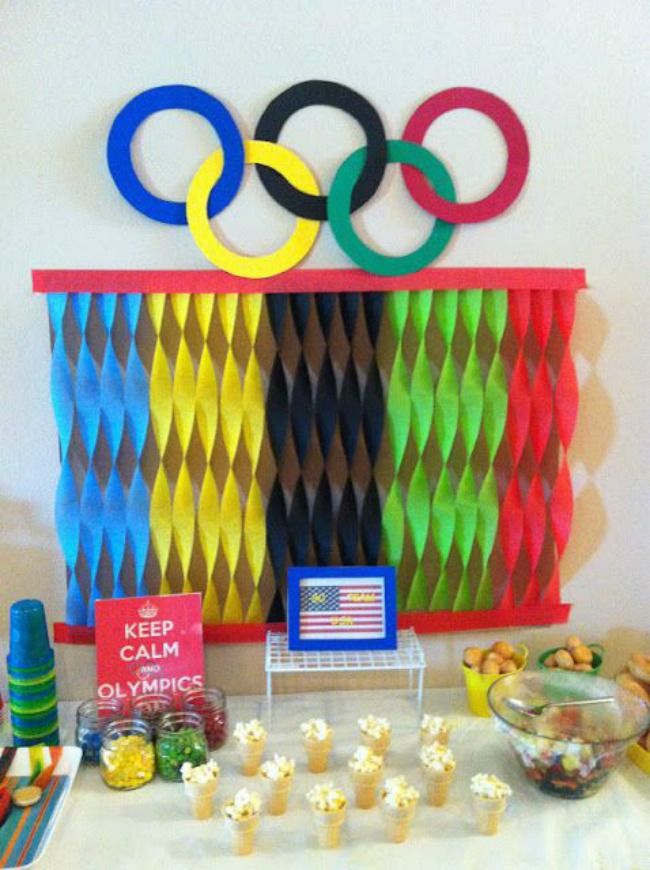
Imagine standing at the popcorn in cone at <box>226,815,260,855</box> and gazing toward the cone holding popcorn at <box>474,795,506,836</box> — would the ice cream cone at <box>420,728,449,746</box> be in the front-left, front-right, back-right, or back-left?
front-left

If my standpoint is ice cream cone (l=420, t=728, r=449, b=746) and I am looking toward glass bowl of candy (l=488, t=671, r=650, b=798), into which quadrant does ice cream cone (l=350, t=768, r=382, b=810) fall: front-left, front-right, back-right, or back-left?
back-right

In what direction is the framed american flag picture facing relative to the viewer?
toward the camera

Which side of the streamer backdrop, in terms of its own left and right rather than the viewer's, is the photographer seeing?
front

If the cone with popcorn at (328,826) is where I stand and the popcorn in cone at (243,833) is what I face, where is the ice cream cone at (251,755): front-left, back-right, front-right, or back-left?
front-right

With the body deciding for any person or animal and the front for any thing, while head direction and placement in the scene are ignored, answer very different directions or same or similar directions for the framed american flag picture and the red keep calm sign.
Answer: same or similar directions

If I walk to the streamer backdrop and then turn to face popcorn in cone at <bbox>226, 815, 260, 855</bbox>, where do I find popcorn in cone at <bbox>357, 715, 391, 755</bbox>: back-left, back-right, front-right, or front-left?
front-left

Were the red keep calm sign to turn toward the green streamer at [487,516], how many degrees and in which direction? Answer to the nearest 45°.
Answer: approximately 90° to its left

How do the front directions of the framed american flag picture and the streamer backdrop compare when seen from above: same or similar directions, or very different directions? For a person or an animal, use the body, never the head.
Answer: same or similar directions

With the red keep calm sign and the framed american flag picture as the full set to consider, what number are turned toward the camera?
2

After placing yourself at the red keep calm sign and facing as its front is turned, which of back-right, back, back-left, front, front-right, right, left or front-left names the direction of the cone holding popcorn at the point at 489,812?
front-left
